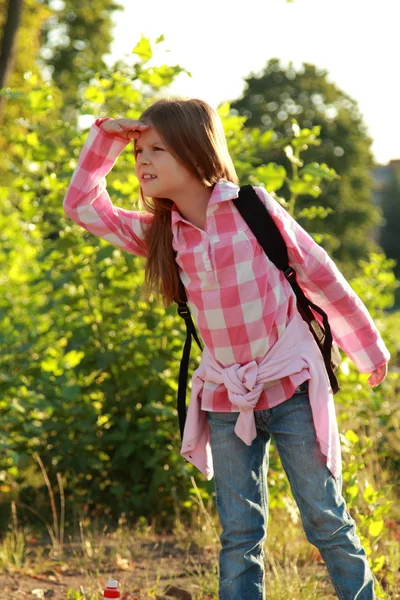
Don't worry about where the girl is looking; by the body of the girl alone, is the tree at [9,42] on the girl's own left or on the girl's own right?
on the girl's own right

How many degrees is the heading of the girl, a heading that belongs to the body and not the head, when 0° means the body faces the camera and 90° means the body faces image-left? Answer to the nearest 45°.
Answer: approximately 45°

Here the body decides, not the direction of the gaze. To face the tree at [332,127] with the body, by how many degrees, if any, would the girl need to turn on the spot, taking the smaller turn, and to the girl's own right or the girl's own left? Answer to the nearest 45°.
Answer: approximately 135° to the girl's own right

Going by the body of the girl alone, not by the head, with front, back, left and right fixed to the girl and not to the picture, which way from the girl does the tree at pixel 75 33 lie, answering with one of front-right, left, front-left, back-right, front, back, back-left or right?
back-right

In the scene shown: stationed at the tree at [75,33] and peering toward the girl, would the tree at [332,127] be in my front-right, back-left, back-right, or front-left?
back-left
